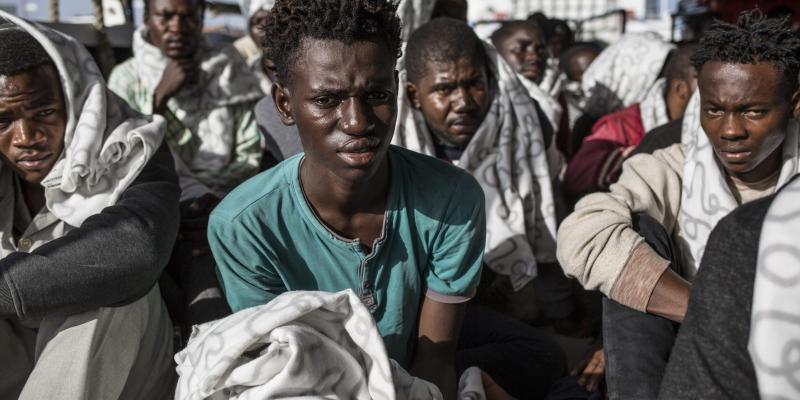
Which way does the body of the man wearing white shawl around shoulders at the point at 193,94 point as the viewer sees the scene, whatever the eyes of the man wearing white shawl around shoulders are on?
toward the camera

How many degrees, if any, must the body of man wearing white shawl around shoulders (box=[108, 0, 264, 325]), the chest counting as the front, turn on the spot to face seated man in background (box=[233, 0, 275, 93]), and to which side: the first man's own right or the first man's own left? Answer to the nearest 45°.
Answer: approximately 180°

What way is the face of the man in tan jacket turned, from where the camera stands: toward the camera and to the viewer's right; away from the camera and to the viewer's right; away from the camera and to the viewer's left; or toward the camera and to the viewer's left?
toward the camera and to the viewer's left

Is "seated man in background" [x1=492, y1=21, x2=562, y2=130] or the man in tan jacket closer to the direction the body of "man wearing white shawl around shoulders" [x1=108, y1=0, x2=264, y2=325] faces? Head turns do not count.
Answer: the man in tan jacket

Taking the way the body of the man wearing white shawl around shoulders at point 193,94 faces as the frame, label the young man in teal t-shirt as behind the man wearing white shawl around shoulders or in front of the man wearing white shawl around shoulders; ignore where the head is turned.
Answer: in front

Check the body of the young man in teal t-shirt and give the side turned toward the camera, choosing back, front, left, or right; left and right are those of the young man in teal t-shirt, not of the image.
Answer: front

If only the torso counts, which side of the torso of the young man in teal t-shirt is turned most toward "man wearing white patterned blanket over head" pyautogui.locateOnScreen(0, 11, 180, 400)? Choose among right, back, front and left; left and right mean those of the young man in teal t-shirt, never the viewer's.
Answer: right

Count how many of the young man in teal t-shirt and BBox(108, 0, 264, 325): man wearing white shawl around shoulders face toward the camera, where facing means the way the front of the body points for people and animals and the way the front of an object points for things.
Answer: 2

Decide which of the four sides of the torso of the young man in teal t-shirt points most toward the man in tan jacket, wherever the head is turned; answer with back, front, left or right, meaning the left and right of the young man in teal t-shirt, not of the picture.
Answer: left
